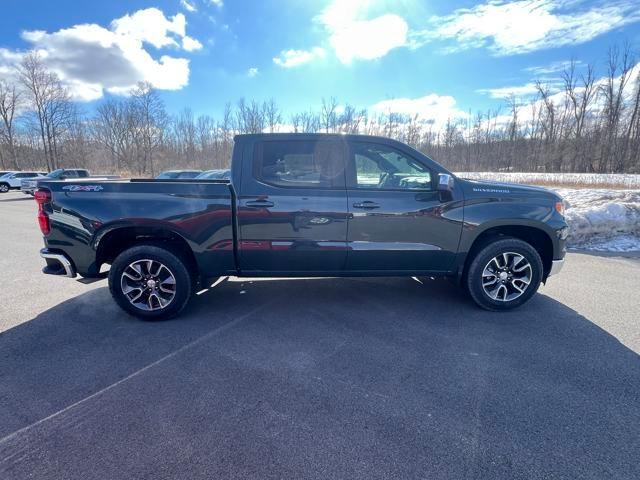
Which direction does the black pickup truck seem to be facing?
to the viewer's right

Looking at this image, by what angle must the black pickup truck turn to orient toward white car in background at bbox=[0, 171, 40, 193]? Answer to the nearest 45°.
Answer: approximately 135° to its left
